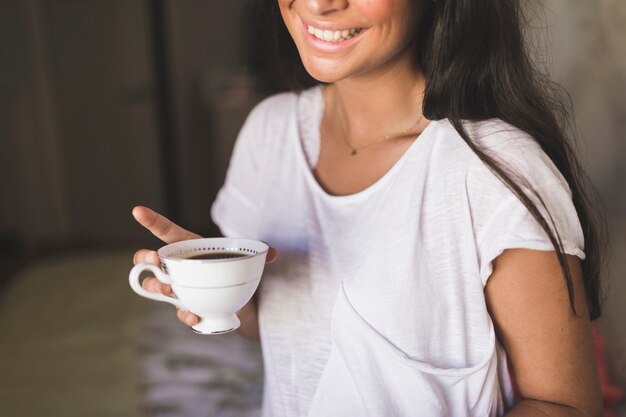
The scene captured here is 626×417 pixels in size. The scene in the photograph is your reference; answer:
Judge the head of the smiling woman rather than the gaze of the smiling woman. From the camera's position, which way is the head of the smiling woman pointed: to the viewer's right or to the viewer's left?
to the viewer's left

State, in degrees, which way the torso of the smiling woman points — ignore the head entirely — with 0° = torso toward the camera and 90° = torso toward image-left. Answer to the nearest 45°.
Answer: approximately 45°
